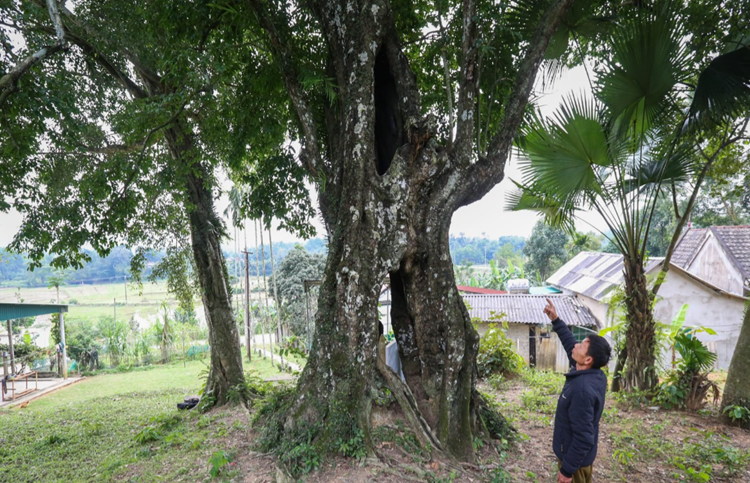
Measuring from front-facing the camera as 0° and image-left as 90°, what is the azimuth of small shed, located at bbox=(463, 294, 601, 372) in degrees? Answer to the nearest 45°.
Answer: approximately 0°

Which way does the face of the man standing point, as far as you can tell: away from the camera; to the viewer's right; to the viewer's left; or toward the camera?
to the viewer's left

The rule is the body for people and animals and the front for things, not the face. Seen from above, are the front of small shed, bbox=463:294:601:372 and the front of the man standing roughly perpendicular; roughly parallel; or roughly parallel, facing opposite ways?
roughly perpendicular

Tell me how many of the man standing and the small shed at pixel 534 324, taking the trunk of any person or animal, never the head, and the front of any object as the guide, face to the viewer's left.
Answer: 1

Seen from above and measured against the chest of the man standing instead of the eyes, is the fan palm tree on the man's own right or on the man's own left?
on the man's own right

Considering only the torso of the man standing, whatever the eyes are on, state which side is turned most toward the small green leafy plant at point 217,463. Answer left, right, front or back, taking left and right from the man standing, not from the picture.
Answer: front

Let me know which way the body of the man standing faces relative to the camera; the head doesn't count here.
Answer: to the viewer's left

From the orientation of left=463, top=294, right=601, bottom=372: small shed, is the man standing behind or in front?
in front
